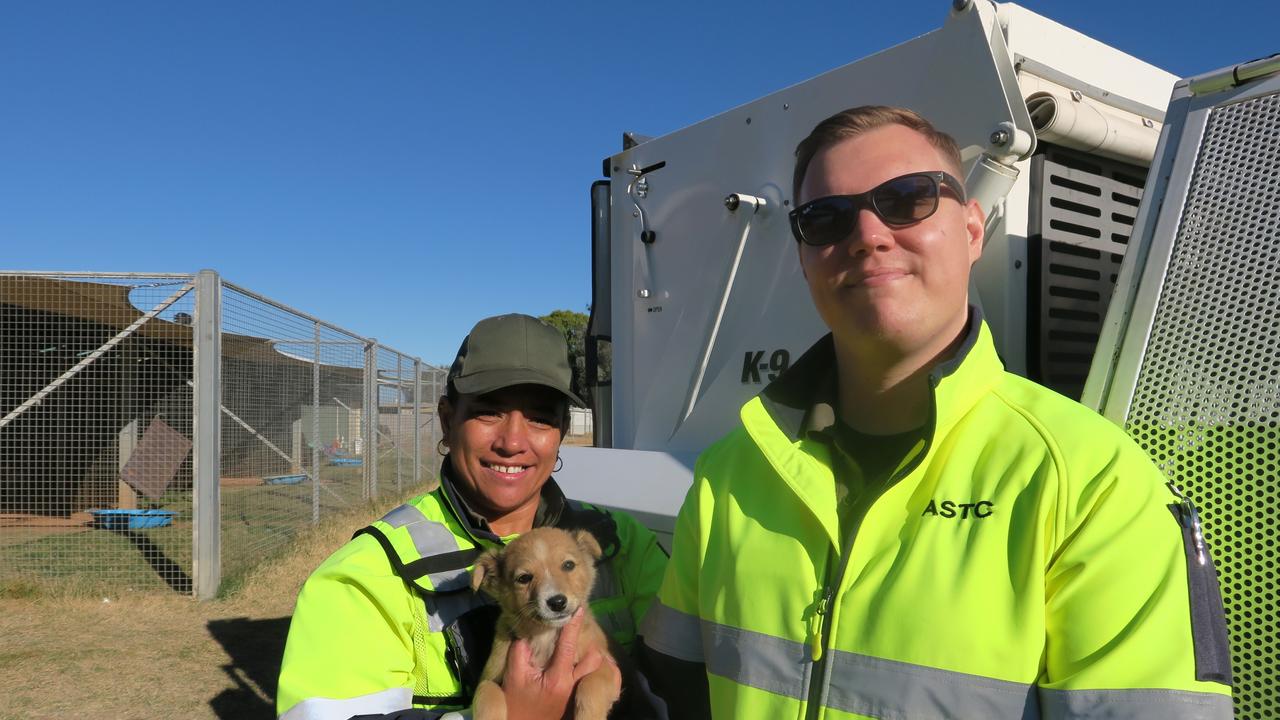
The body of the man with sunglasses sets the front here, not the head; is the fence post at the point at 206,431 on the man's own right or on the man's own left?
on the man's own right

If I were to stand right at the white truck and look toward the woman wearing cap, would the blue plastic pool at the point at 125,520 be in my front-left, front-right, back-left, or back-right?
front-right

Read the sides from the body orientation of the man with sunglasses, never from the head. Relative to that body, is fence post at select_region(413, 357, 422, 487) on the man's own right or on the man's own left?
on the man's own right

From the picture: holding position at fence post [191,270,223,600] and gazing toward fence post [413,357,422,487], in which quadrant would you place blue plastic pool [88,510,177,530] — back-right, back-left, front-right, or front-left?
front-left

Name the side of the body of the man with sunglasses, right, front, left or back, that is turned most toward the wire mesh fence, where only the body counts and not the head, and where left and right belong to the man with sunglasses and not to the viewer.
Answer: right

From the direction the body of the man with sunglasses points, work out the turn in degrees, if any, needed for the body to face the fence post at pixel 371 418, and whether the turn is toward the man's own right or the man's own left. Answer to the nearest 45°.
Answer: approximately 90° to the man's own right

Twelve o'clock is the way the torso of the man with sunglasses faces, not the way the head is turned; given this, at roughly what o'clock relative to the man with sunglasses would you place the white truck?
The white truck is roughly at 5 o'clock from the man with sunglasses.

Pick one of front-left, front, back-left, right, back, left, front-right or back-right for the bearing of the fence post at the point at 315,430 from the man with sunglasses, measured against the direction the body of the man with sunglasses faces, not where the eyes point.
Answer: right

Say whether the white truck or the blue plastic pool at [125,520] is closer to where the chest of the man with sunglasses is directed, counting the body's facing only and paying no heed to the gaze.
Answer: the blue plastic pool
